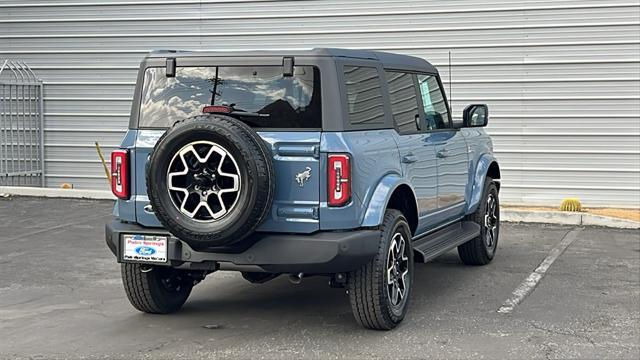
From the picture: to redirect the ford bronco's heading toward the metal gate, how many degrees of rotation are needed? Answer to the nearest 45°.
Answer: approximately 90° to its left

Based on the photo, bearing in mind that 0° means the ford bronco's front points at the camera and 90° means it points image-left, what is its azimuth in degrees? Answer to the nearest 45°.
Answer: approximately 225°
